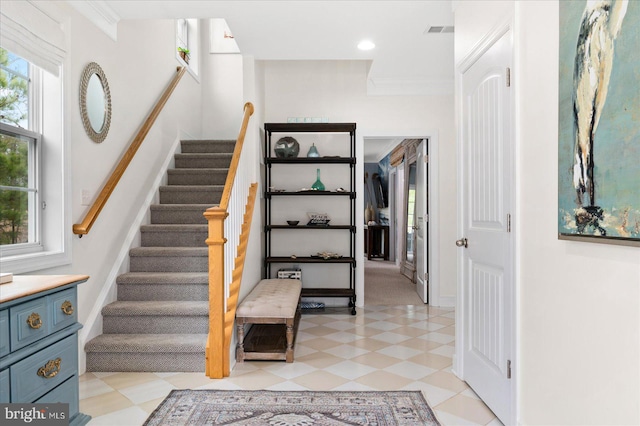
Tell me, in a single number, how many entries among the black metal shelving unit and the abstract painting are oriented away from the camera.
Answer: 0

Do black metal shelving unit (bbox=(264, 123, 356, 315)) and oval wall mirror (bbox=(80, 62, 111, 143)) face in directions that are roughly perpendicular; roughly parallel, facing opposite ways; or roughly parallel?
roughly perpendicular

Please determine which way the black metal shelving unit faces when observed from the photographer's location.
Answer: facing the viewer

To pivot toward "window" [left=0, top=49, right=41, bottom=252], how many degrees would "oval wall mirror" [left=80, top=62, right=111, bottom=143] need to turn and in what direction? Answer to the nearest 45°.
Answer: approximately 90° to its right

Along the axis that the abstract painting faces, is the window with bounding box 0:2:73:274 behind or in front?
in front

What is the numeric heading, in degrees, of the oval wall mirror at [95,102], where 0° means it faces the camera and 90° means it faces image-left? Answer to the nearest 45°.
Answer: approximately 315°

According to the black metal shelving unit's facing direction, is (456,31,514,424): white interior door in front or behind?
in front

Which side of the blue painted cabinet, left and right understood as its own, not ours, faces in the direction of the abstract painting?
front

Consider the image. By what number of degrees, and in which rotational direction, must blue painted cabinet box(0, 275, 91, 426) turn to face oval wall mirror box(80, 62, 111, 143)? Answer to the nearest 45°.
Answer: approximately 135° to its left

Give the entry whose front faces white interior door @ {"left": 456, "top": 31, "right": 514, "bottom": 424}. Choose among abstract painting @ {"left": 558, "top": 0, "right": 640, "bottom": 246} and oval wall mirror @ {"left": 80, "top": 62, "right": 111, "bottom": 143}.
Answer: the oval wall mirror

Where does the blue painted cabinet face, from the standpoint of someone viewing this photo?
facing the viewer and to the right of the viewer

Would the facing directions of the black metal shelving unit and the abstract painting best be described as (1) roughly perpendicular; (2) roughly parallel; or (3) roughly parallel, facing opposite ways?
roughly perpendicular

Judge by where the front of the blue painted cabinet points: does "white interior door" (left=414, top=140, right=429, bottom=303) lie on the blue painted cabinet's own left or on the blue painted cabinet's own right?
on the blue painted cabinet's own left

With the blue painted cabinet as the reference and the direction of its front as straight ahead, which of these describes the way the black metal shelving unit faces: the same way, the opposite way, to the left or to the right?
to the right

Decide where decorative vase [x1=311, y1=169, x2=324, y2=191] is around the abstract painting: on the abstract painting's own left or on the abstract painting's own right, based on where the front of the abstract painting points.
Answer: on the abstract painting's own right

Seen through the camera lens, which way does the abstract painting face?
facing the viewer and to the left of the viewer
